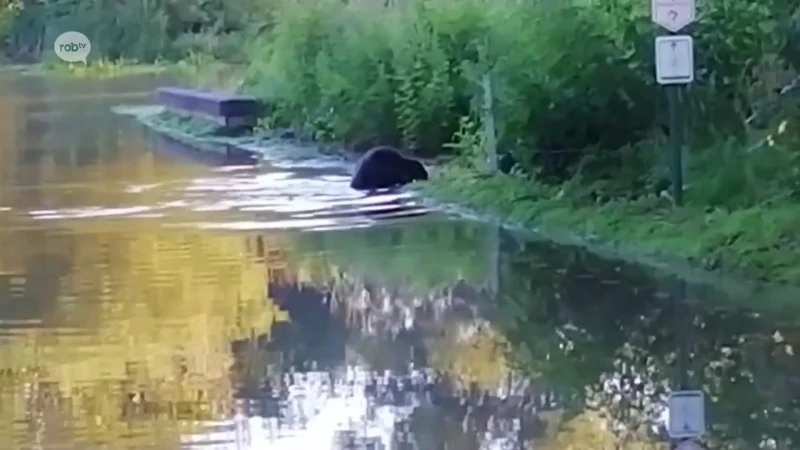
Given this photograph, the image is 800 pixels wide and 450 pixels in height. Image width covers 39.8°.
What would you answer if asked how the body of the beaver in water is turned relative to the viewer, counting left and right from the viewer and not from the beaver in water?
facing to the right of the viewer

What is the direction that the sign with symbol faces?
toward the camera

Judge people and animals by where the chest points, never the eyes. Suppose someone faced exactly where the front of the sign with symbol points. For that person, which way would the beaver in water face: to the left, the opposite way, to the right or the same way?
to the left

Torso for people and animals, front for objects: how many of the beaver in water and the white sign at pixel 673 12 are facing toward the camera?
1

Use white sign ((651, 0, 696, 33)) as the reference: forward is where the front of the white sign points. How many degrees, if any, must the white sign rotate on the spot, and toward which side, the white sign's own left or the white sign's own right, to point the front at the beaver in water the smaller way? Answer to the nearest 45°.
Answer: approximately 135° to the white sign's own right

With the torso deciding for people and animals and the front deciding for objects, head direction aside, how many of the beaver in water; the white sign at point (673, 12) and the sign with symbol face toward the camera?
2

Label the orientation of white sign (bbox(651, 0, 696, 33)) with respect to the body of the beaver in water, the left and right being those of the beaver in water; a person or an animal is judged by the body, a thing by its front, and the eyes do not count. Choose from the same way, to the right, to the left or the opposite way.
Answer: to the right
